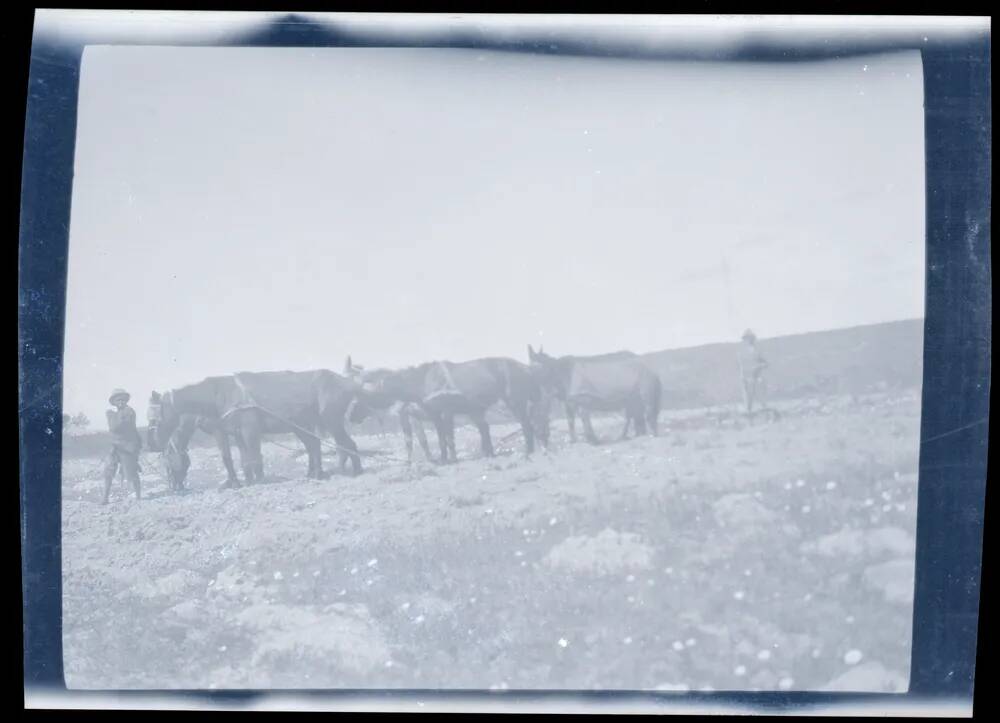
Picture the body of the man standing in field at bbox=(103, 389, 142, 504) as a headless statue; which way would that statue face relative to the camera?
toward the camera

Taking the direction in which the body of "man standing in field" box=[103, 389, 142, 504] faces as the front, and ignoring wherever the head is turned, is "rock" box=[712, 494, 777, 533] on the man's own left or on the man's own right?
on the man's own left

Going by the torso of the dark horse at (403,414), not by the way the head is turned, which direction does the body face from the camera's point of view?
to the viewer's left

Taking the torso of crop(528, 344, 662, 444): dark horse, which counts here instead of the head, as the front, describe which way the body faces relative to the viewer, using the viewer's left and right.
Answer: facing to the left of the viewer

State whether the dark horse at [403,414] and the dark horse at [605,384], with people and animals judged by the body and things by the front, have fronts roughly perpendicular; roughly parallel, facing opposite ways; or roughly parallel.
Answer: roughly parallel

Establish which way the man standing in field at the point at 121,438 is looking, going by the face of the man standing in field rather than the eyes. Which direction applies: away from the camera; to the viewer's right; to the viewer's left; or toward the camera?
toward the camera

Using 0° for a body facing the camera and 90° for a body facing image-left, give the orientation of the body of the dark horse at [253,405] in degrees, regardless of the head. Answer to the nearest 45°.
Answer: approximately 90°
